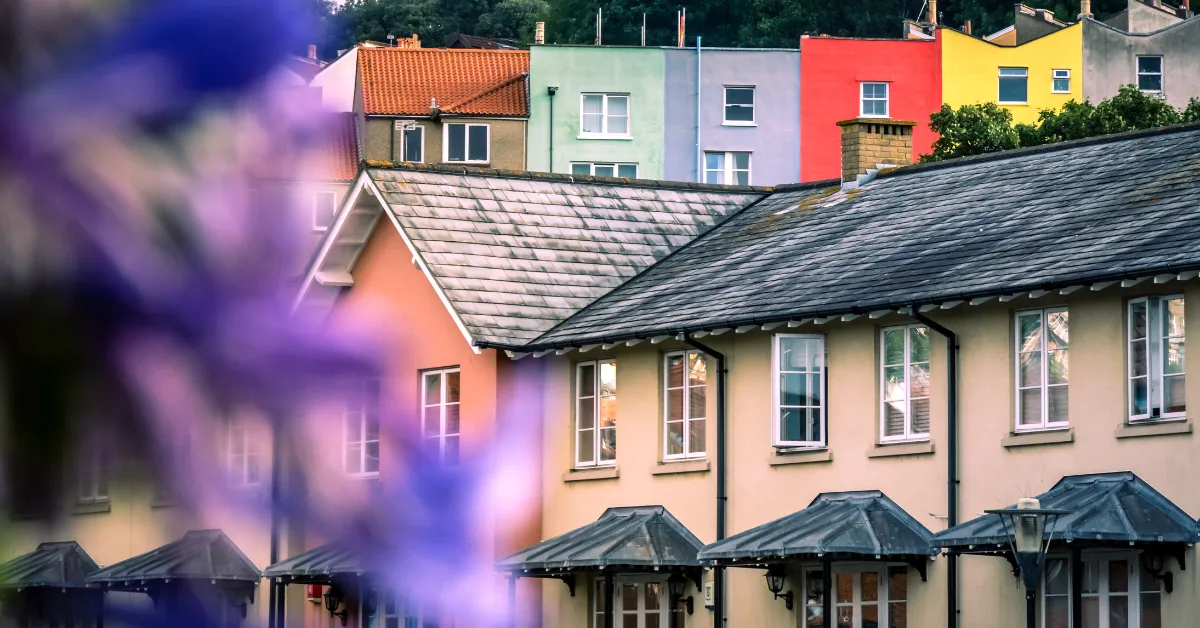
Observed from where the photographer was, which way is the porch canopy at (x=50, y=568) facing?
facing the viewer and to the left of the viewer

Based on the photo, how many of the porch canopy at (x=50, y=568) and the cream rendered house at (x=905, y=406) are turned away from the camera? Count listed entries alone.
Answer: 0
